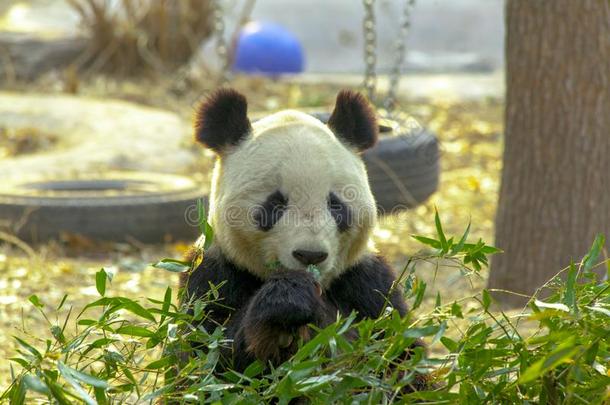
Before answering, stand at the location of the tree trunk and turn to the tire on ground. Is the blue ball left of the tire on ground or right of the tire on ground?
right

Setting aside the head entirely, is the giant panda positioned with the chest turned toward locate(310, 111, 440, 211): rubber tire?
no

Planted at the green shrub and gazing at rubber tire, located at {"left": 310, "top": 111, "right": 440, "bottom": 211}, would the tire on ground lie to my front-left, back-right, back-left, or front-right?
front-left

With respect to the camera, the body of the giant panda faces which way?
toward the camera

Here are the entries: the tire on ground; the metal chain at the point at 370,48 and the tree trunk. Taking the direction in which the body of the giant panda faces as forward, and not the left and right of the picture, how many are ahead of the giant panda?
0

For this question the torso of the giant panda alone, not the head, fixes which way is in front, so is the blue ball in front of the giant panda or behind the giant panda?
behind

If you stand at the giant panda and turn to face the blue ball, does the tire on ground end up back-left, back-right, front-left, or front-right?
front-left

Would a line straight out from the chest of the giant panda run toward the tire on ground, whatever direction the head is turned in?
no

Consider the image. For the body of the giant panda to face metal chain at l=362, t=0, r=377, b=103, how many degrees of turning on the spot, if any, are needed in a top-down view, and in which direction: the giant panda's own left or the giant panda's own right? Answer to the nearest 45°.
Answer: approximately 180°

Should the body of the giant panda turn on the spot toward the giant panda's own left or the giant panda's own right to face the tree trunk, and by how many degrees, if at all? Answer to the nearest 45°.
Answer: approximately 135° to the giant panda's own left

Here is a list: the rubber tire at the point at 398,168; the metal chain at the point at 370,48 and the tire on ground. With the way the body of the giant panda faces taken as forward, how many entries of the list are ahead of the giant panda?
0
